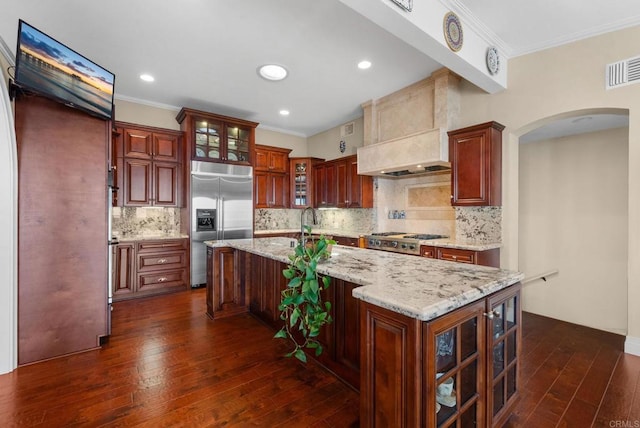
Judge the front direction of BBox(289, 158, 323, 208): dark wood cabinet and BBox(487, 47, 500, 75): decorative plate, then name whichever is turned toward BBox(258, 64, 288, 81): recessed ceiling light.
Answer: the dark wood cabinet

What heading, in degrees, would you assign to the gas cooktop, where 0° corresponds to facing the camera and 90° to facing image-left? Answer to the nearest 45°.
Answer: approximately 45°

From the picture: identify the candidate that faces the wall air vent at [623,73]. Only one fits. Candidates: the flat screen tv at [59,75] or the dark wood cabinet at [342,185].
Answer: the flat screen tv

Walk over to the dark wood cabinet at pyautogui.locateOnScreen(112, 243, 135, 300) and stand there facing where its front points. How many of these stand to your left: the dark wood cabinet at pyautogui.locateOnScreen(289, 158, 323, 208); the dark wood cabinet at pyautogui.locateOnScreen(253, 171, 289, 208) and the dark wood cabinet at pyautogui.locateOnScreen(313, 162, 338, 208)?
3

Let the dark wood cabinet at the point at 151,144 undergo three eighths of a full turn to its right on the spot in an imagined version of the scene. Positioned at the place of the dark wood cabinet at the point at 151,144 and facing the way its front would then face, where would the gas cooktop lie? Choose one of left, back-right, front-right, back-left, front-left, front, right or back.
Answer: back

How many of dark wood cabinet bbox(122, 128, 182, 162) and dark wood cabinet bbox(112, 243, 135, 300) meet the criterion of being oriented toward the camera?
2

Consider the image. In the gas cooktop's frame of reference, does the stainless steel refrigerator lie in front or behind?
in front

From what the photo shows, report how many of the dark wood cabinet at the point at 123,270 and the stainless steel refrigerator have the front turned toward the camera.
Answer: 2
